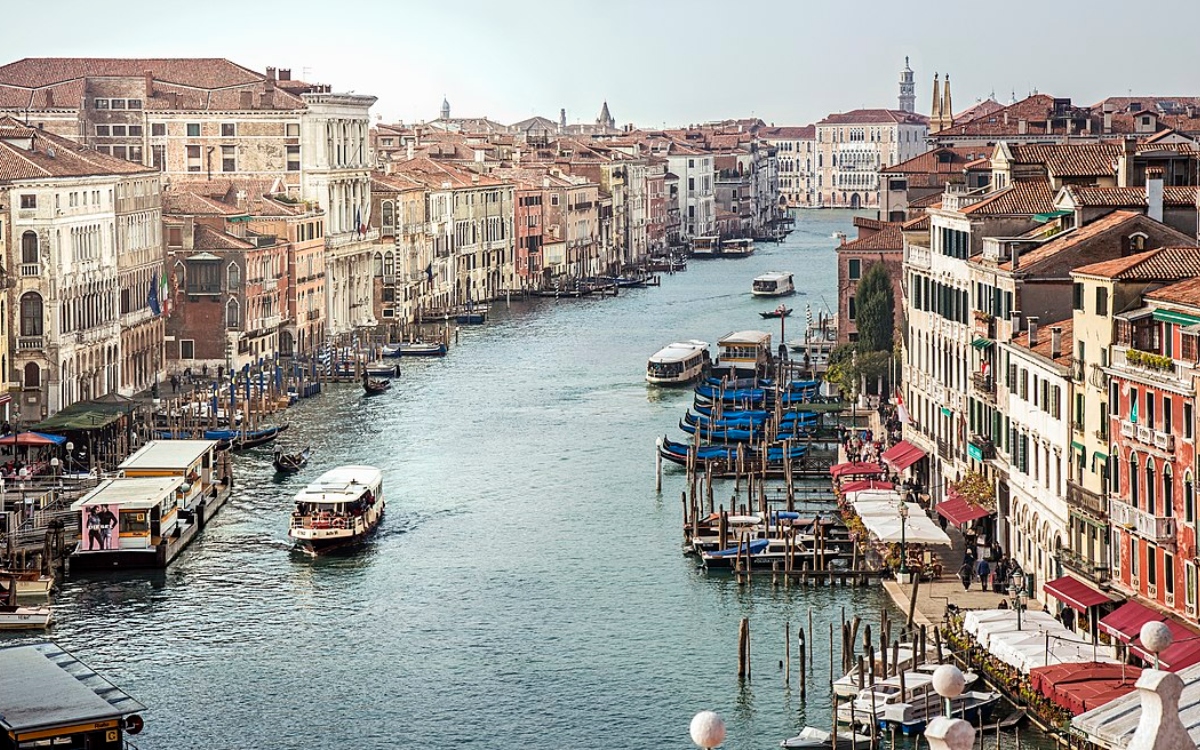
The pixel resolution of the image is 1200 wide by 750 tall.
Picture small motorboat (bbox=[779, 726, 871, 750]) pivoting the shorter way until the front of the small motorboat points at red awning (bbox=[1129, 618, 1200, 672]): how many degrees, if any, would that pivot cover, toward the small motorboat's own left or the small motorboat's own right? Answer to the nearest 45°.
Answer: approximately 180°

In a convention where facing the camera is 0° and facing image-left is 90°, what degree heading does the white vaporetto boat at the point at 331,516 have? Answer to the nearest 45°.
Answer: approximately 45°

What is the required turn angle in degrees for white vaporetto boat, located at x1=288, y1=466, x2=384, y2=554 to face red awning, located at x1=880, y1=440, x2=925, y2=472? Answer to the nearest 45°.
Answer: approximately 135° to its left

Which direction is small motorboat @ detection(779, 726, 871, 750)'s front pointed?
to the viewer's left

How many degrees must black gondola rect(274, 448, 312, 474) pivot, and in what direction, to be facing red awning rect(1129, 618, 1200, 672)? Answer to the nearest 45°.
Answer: approximately 135° to its right

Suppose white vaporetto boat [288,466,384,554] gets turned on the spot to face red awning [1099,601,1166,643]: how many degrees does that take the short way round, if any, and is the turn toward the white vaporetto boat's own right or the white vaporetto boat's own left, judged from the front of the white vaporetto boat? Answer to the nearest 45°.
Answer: approximately 90° to the white vaporetto boat's own left

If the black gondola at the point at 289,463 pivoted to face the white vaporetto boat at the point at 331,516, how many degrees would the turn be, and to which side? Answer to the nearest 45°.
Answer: approximately 135° to its right

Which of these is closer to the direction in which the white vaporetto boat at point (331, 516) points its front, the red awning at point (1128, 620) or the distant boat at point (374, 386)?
the red awning

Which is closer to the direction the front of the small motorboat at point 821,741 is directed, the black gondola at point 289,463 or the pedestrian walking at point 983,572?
the black gondola

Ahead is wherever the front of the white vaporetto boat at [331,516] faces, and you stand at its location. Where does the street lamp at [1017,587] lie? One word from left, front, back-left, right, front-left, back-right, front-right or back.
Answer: left

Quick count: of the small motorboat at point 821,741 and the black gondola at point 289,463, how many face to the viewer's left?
1

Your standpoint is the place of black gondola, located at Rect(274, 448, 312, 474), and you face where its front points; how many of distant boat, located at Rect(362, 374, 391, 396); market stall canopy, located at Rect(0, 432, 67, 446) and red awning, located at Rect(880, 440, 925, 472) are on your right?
1

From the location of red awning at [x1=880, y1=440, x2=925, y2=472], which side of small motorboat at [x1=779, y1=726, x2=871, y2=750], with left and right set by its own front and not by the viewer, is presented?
right

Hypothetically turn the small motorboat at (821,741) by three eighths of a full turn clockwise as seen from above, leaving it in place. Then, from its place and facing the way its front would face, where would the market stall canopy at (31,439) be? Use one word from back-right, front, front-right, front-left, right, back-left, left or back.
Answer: left
